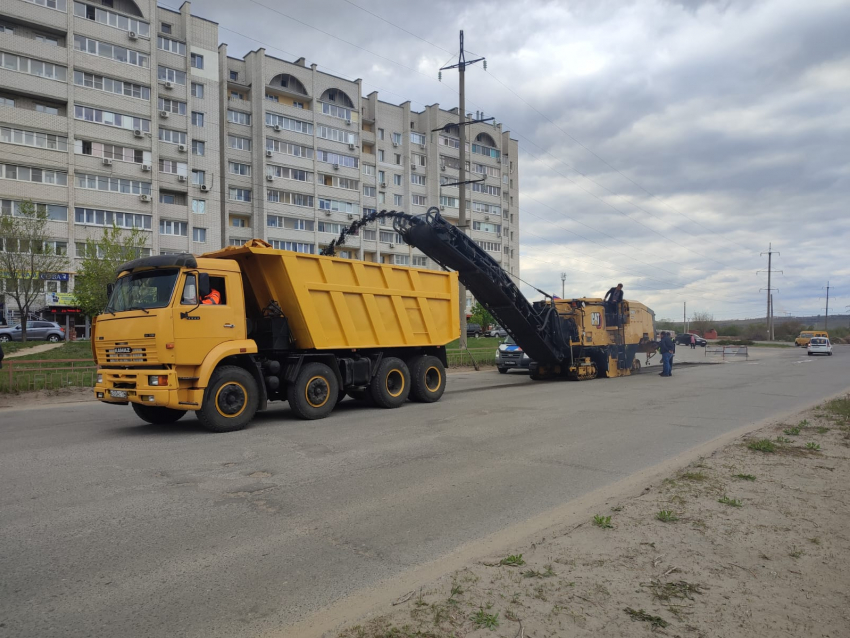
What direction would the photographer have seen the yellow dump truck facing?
facing the viewer and to the left of the viewer

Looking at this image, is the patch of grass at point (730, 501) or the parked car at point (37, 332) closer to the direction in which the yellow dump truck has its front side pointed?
the patch of grass

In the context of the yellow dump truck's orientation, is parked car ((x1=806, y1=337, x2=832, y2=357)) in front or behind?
behind

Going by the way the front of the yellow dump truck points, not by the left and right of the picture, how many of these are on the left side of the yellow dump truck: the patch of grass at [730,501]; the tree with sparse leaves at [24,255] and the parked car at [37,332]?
1

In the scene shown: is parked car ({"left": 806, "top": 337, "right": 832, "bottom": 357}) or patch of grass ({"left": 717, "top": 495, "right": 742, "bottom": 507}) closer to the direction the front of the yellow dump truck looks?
the patch of grass

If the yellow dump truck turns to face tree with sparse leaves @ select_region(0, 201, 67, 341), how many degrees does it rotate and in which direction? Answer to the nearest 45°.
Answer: approximately 90° to its right

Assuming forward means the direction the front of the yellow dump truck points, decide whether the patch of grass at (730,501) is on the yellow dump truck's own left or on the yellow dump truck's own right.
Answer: on the yellow dump truck's own left
